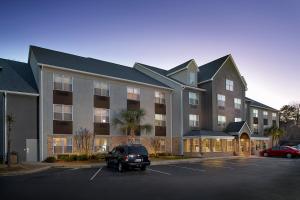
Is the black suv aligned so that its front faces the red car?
no

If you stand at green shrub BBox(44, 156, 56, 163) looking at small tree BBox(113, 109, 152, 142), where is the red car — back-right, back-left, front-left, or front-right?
front-right

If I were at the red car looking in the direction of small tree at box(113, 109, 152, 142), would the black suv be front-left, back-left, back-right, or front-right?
front-left

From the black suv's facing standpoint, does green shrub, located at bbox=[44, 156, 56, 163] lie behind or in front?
in front

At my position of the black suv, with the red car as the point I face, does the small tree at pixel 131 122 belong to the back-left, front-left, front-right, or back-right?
front-left

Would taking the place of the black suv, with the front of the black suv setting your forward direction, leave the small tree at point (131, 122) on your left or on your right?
on your right
